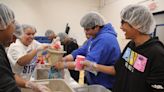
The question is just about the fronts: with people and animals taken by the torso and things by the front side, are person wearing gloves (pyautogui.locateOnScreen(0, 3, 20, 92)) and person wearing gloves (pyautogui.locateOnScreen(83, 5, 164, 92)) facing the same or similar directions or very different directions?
very different directions

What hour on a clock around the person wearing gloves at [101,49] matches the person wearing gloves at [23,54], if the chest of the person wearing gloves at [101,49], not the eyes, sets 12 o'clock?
the person wearing gloves at [23,54] is roughly at 2 o'clock from the person wearing gloves at [101,49].

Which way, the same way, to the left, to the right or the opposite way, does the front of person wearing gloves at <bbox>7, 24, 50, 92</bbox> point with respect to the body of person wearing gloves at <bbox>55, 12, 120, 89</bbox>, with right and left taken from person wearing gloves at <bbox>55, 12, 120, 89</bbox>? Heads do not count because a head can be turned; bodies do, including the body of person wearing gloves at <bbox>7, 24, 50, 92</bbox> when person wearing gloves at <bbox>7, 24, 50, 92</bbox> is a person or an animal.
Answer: to the left

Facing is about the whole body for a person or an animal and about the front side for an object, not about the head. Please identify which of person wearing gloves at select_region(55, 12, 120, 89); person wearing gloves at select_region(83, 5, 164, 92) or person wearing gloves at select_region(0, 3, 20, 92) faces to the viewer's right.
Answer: person wearing gloves at select_region(0, 3, 20, 92)

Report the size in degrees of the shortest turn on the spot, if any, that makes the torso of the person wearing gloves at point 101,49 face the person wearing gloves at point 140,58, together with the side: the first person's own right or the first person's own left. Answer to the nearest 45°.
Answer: approximately 90° to the first person's own left

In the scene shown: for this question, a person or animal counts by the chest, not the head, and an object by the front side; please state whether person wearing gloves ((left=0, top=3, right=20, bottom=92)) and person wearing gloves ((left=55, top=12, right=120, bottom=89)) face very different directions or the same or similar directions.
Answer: very different directions

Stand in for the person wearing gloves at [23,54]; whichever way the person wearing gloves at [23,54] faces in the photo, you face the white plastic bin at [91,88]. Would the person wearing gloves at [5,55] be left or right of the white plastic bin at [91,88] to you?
right

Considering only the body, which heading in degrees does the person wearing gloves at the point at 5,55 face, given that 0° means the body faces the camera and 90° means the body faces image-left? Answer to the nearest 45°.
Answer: approximately 270°
